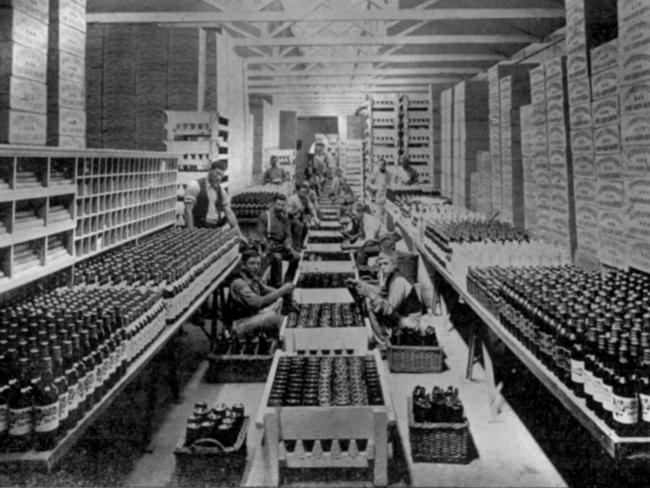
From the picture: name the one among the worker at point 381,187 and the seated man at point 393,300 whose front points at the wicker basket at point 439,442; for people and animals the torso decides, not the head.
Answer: the worker

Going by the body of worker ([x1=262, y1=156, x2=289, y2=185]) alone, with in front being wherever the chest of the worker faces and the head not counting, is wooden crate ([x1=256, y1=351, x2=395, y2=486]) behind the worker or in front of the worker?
in front

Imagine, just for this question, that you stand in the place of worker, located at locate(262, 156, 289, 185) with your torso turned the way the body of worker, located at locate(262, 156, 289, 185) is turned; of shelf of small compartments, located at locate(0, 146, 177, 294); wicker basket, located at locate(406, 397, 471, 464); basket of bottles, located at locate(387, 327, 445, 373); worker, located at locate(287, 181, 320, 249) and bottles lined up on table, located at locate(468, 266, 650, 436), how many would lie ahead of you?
5

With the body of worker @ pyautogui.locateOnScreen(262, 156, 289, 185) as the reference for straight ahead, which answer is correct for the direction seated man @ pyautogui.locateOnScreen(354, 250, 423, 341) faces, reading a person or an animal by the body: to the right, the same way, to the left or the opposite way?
to the right

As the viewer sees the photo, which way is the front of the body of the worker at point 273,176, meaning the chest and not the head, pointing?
toward the camera

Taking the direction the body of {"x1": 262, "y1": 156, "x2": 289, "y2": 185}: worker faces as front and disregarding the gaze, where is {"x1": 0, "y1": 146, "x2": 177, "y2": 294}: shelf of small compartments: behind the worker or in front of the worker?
in front

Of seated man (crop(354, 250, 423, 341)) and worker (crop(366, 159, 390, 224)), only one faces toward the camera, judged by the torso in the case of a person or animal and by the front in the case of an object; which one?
the worker

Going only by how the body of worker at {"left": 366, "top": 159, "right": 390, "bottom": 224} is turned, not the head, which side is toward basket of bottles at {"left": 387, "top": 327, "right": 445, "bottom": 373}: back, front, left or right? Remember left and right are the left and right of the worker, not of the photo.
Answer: front

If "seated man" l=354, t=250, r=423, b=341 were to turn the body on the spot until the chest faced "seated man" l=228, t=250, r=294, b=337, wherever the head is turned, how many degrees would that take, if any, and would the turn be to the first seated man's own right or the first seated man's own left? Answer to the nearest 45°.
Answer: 0° — they already face them

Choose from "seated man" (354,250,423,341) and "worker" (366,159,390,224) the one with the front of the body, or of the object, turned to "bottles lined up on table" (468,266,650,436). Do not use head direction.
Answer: the worker

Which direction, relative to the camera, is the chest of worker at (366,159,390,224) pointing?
toward the camera

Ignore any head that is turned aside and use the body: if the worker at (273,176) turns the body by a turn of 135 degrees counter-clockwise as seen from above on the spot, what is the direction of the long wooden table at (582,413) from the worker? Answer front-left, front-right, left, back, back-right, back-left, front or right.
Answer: back-right

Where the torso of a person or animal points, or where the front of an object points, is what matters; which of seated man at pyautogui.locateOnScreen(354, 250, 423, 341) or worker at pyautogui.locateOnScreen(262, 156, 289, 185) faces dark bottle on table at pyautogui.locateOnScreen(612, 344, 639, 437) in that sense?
the worker

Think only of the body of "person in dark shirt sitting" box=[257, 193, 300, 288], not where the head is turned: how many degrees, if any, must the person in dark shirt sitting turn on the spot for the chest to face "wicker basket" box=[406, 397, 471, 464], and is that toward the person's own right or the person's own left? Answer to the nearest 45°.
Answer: approximately 45° to the person's own right

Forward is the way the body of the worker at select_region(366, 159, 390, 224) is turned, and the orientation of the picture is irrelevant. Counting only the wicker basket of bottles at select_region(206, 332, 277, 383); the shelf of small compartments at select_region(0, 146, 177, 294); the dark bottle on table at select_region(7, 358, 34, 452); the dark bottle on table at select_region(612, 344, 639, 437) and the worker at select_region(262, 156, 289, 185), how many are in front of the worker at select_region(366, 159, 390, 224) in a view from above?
4

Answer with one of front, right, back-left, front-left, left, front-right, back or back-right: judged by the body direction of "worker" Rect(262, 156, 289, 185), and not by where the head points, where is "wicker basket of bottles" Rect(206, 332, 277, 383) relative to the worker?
front

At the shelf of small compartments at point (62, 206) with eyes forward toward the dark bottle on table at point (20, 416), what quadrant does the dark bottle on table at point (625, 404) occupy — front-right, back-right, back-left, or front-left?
front-left

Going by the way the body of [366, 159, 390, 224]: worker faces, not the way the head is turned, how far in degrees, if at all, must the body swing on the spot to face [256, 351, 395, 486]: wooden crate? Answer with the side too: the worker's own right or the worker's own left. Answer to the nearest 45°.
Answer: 0° — they already face it
